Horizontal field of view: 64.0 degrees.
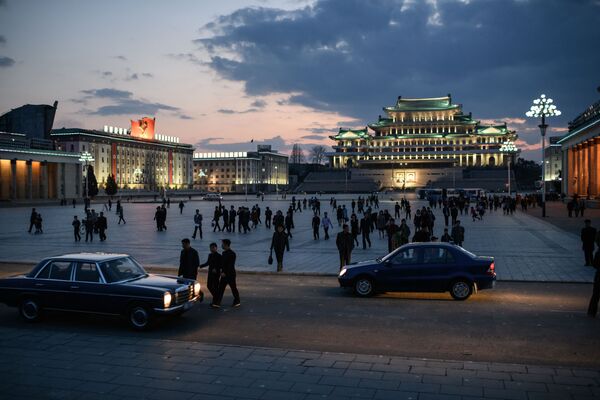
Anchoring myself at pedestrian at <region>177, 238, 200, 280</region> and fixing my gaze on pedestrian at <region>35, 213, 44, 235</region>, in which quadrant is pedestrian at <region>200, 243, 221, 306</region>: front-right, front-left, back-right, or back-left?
back-right

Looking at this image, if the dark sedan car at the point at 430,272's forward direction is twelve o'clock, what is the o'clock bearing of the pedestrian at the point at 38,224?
The pedestrian is roughly at 1 o'clock from the dark sedan car.

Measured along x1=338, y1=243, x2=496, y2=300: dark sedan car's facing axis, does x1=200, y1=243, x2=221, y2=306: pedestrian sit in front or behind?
in front

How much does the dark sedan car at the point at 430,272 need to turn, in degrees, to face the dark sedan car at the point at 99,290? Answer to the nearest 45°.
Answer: approximately 45° to its left

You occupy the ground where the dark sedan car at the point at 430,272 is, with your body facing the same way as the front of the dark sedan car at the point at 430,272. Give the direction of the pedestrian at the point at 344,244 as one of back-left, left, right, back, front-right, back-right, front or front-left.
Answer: front-right

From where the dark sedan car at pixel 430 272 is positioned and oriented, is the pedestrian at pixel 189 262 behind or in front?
in front

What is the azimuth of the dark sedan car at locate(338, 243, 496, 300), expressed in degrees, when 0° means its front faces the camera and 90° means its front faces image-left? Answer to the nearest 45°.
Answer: approximately 90°
